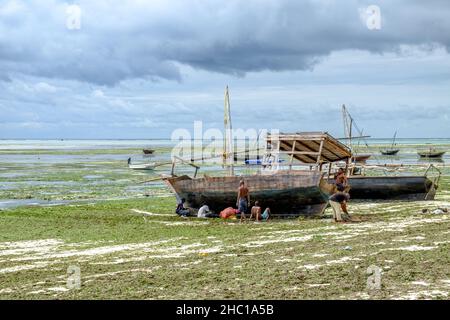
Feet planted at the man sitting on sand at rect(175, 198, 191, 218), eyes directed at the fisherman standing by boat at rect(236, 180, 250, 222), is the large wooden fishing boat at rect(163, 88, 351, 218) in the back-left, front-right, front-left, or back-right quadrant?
front-left

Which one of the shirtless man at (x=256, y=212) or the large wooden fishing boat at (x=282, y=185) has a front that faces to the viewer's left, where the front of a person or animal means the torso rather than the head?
the large wooden fishing boat

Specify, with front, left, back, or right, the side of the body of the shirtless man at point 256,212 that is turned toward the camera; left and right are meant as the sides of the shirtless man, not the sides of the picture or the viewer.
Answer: back

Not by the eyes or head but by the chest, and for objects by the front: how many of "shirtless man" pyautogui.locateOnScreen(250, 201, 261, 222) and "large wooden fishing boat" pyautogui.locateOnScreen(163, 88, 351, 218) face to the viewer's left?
1

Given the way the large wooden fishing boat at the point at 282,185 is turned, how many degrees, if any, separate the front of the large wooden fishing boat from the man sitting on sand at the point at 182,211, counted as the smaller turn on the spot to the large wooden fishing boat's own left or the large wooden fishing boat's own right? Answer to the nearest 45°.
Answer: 0° — it already faces them

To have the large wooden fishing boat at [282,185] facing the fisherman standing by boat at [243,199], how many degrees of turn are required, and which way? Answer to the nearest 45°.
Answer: approximately 45° to its left

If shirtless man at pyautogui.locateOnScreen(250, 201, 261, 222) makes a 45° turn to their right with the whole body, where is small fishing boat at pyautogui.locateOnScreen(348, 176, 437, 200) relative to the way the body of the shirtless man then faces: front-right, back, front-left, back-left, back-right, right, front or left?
front

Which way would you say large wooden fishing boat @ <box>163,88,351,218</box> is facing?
to the viewer's left

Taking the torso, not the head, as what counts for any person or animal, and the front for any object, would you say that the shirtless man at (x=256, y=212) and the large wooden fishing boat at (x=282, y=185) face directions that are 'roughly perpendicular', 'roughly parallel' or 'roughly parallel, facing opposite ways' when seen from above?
roughly perpendicular

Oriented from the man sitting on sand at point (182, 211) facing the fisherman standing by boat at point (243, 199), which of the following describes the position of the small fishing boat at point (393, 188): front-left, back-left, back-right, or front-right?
front-left

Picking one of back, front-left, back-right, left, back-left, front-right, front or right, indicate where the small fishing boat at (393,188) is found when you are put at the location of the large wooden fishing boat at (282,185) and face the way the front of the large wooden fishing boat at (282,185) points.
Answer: back-right
